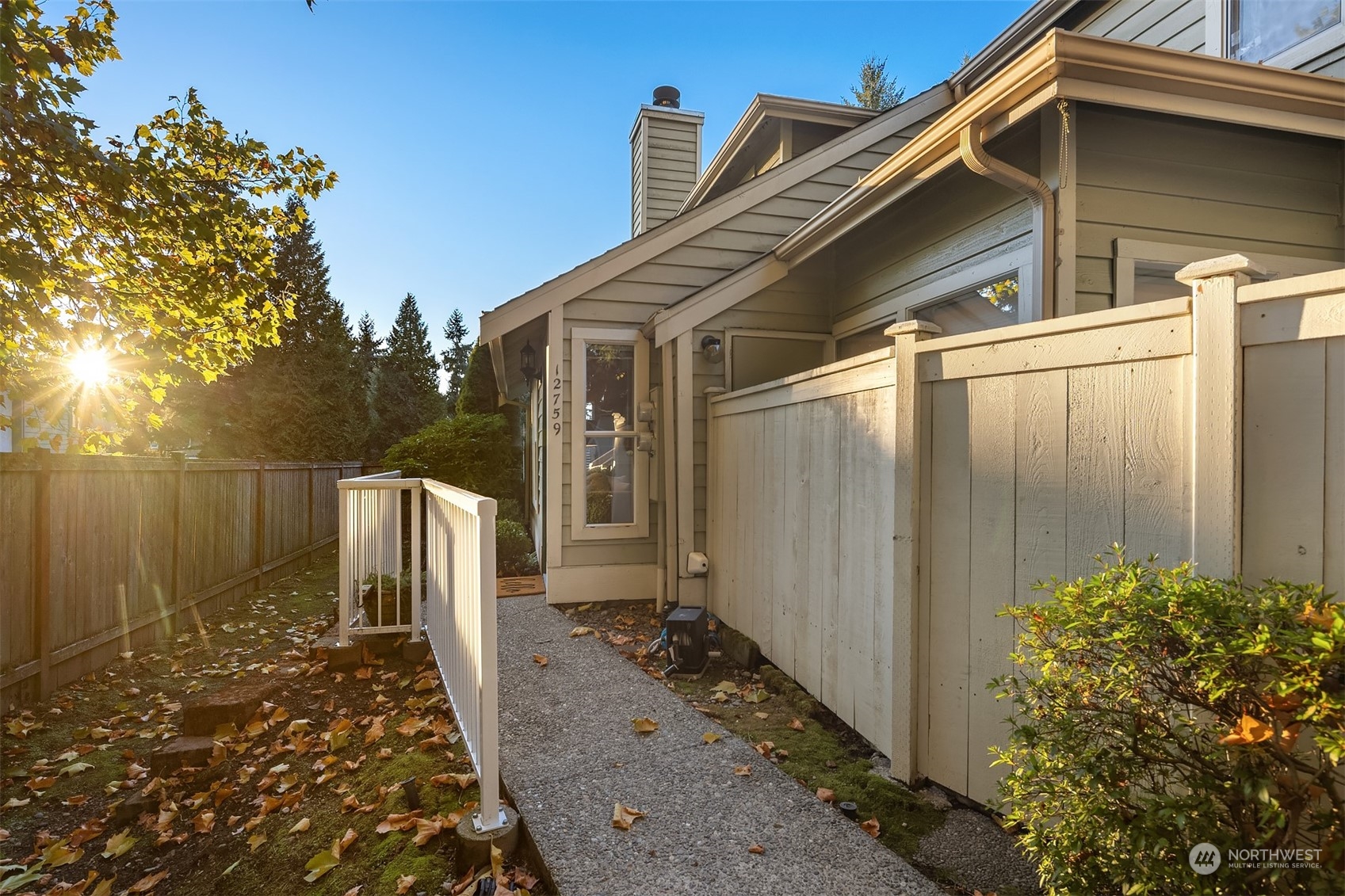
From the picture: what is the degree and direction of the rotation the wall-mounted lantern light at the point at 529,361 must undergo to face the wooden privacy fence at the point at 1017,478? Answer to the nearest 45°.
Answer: approximately 90° to its left

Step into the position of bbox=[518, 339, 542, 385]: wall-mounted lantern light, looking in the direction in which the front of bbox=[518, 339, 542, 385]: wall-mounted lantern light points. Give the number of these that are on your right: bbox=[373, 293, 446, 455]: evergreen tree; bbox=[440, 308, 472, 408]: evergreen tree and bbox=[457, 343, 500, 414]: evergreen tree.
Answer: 3

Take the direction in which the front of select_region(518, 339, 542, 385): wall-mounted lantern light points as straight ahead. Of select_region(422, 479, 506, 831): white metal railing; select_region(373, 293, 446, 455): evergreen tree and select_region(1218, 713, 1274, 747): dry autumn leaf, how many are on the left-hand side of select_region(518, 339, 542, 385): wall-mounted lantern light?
2

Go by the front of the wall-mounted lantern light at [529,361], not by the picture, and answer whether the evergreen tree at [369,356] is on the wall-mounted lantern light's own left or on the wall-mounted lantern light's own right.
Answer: on the wall-mounted lantern light's own right

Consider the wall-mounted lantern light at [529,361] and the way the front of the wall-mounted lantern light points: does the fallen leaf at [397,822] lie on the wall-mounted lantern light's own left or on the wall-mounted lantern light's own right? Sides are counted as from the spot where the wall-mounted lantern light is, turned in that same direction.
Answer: on the wall-mounted lantern light's own left

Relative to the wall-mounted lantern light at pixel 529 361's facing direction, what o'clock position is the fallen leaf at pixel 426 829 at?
The fallen leaf is roughly at 9 o'clock from the wall-mounted lantern light.

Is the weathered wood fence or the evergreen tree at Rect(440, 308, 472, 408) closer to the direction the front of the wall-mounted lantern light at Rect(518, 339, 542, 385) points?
the weathered wood fence

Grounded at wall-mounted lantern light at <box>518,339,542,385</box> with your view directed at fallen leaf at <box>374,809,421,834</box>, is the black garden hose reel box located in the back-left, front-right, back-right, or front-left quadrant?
front-left

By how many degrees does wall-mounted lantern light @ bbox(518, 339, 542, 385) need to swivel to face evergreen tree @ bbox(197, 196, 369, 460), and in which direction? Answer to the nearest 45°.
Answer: approximately 45° to its right

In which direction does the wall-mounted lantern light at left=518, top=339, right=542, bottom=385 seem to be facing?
to the viewer's left

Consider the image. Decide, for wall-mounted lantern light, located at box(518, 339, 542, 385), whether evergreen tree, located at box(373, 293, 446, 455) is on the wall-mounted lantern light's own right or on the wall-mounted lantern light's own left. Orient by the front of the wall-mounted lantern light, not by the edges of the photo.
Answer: on the wall-mounted lantern light's own right

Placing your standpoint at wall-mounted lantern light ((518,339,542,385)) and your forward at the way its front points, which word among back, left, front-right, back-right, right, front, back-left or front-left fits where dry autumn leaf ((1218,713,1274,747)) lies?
left

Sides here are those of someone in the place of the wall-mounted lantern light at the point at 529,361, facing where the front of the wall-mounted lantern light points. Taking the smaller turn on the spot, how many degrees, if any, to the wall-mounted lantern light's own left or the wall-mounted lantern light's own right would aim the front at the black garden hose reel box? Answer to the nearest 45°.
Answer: approximately 90° to the wall-mounted lantern light's own left

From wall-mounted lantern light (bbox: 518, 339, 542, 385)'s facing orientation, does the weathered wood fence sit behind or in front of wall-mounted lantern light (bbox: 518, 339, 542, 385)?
in front
